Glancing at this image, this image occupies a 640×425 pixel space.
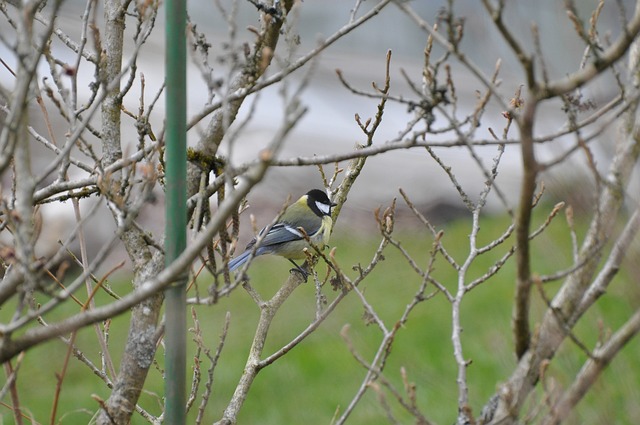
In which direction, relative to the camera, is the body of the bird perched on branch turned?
to the viewer's right

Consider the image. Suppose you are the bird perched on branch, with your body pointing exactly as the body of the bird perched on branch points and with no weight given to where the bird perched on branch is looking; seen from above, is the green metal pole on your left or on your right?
on your right
